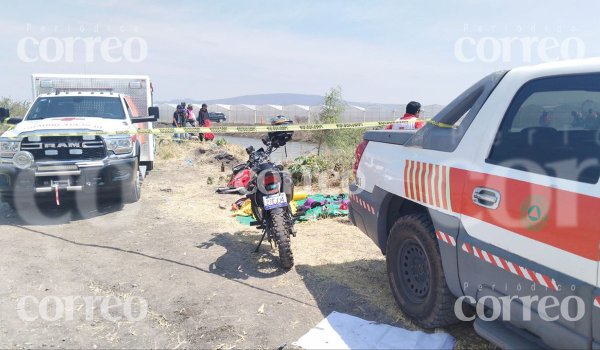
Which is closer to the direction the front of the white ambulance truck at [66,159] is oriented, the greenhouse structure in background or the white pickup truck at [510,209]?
the white pickup truck

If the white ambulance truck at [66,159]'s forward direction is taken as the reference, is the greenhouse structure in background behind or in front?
behind

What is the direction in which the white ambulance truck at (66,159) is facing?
toward the camera

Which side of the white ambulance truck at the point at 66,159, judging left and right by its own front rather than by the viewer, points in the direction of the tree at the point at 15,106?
back

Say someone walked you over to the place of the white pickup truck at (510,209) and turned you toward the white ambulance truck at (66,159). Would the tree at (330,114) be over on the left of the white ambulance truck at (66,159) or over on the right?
right

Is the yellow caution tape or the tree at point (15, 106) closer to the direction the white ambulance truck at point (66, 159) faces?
the yellow caution tape
